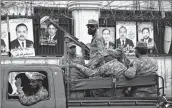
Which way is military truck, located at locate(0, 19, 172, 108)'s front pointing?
to the viewer's left

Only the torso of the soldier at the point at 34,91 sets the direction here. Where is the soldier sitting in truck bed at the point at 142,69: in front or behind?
behind

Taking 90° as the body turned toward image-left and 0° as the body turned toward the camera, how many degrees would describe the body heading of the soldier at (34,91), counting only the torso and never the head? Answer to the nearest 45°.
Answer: approximately 90°

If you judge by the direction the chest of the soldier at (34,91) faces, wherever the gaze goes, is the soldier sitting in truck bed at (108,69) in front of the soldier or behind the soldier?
behind

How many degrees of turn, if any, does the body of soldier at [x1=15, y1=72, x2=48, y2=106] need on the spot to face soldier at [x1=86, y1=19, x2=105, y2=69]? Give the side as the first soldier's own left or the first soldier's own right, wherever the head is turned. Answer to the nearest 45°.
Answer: approximately 135° to the first soldier's own right
